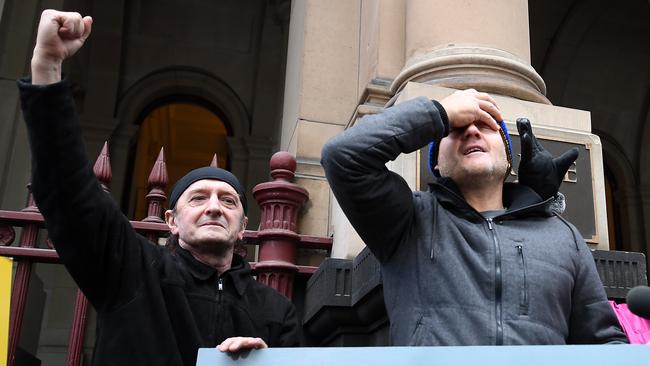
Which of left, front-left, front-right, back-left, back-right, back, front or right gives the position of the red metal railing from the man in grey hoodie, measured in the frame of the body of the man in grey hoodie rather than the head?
back-right

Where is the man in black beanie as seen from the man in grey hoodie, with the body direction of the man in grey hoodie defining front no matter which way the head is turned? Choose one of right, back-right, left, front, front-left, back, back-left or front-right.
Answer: right

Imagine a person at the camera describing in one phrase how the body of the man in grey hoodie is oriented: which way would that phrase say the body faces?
toward the camera

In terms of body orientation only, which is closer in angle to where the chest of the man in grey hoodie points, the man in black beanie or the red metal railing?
the man in black beanie
